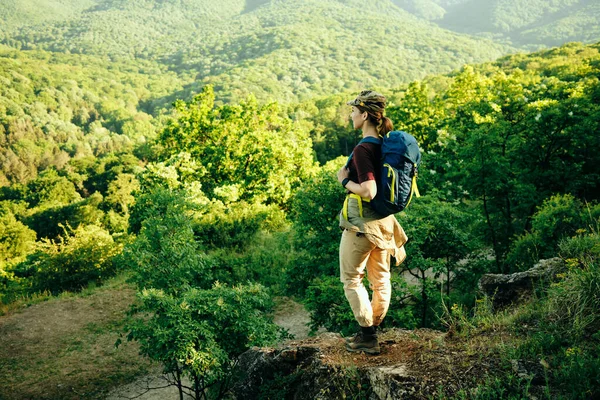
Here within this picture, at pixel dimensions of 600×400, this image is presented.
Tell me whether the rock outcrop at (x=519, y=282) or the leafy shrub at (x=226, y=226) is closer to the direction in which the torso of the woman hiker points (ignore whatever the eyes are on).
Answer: the leafy shrub

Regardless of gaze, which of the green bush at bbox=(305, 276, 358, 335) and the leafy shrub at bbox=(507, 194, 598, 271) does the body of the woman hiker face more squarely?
the green bush

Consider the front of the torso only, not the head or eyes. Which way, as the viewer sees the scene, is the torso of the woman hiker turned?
to the viewer's left

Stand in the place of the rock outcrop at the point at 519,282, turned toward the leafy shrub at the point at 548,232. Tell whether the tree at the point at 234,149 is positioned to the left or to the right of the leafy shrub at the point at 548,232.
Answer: left

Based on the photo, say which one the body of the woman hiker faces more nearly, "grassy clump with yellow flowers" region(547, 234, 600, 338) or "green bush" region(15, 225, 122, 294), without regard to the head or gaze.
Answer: the green bush

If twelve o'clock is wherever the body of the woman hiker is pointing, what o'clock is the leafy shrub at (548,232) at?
The leafy shrub is roughly at 4 o'clock from the woman hiker.

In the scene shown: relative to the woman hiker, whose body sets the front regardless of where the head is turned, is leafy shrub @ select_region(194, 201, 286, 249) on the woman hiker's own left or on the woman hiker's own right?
on the woman hiker's own right
